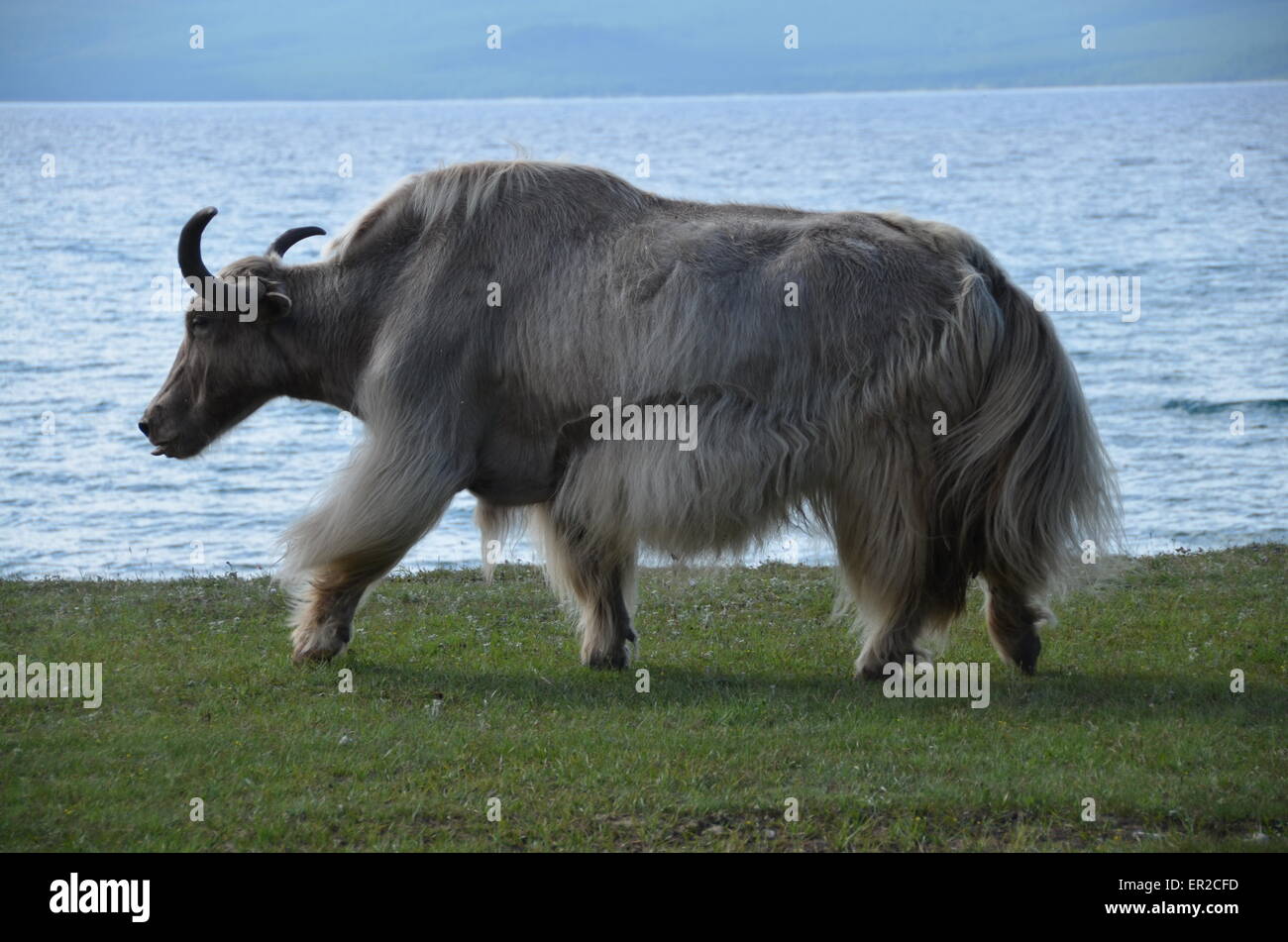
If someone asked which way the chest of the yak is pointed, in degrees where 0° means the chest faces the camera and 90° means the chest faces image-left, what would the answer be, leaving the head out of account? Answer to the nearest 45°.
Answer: approximately 90°
